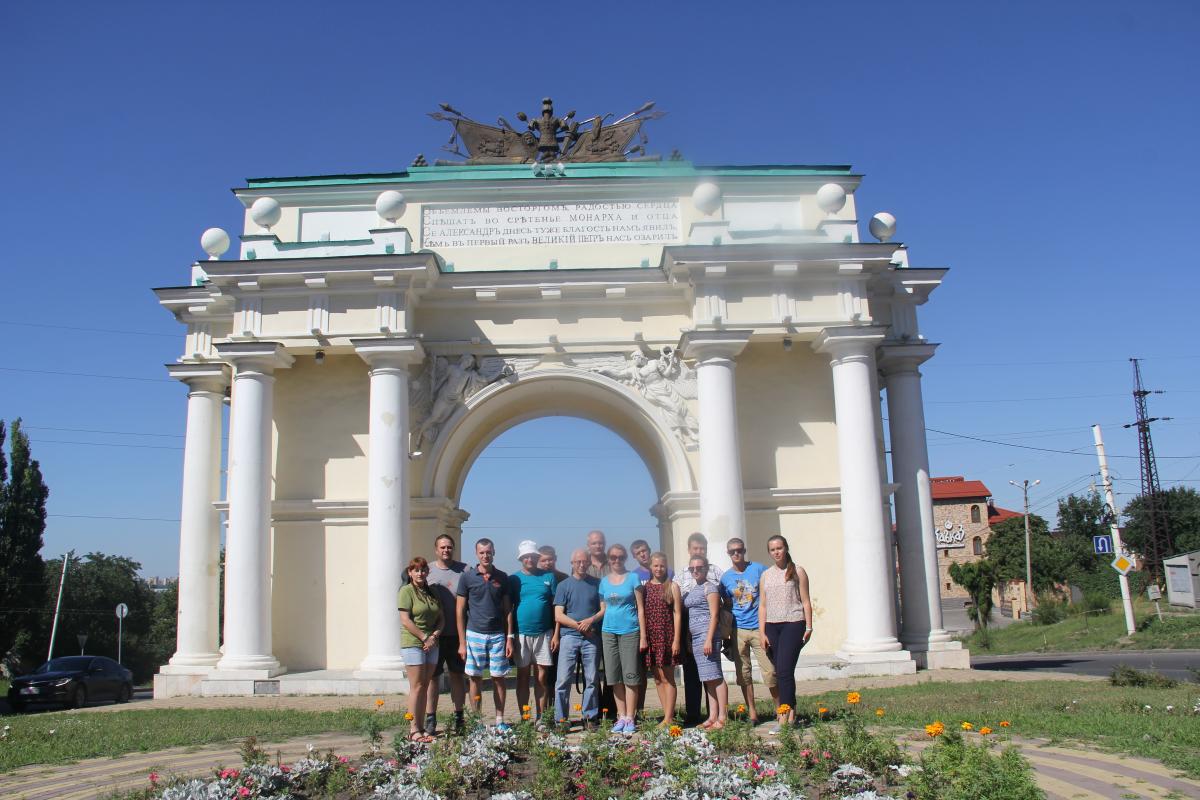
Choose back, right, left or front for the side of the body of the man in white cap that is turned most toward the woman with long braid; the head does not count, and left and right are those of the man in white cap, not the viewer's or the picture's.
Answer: left

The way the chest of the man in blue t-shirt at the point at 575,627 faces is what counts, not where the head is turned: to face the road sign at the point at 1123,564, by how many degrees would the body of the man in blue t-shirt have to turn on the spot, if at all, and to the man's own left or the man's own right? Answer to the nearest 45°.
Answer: approximately 135° to the man's own left

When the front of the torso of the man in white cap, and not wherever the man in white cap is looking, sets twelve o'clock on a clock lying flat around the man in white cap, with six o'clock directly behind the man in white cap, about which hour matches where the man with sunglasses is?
The man with sunglasses is roughly at 9 o'clock from the man in white cap.

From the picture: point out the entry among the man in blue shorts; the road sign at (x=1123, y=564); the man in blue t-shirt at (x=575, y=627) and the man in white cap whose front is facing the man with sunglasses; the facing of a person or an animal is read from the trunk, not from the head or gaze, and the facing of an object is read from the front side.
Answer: the road sign

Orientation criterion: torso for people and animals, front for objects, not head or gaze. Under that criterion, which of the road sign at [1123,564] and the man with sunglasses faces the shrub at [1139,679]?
the road sign

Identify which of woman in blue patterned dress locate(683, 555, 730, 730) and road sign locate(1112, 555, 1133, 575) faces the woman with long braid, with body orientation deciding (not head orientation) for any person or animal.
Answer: the road sign

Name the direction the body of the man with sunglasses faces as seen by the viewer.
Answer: toward the camera

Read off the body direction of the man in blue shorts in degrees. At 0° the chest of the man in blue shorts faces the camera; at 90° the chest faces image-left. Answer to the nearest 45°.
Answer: approximately 0°

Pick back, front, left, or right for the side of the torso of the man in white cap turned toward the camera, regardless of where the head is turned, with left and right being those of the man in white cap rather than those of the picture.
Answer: front

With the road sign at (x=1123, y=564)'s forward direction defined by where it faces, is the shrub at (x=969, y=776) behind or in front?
in front

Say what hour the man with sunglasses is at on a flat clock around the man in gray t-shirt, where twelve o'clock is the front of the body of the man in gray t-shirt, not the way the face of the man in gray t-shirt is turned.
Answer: The man with sunglasses is roughly at 9 o'clock from the man in gray t-shirt.
